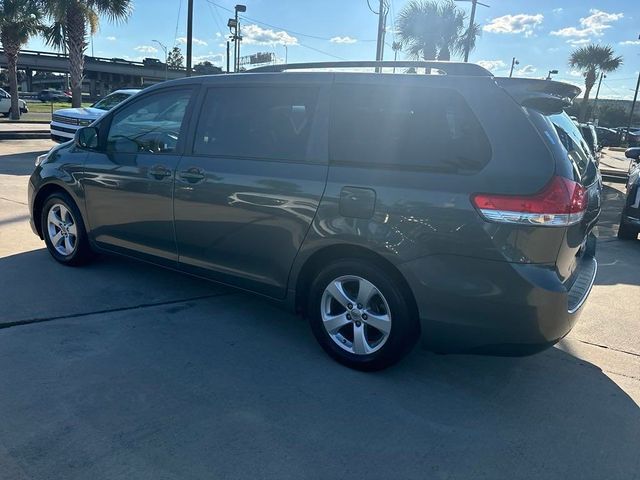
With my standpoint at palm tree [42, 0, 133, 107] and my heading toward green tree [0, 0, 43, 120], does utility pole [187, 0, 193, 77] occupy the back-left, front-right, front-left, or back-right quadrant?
back-right

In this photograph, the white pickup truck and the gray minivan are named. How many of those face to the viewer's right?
0

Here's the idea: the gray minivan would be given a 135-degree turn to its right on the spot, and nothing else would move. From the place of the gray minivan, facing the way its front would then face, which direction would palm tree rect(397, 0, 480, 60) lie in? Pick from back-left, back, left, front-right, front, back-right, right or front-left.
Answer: left

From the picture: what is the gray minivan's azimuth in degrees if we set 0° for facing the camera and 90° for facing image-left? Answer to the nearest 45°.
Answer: approximately 135°

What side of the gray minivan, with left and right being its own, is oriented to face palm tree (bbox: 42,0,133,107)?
front

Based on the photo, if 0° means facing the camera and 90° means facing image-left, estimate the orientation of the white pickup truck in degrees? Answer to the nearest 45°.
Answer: approximately 45°

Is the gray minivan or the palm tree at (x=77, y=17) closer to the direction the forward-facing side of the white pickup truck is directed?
the gray minivan

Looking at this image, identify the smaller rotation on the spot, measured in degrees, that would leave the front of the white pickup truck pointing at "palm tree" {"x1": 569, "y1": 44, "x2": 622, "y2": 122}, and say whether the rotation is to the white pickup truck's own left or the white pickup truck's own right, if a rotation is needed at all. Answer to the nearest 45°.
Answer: approximately 180°

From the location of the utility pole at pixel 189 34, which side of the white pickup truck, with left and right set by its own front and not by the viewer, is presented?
back

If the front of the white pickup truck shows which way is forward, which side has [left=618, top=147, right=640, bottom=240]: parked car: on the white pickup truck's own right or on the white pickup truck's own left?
on the white pickup truck's own left

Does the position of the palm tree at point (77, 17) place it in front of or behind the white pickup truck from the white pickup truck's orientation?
behind

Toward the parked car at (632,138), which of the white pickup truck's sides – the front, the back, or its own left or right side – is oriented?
back
